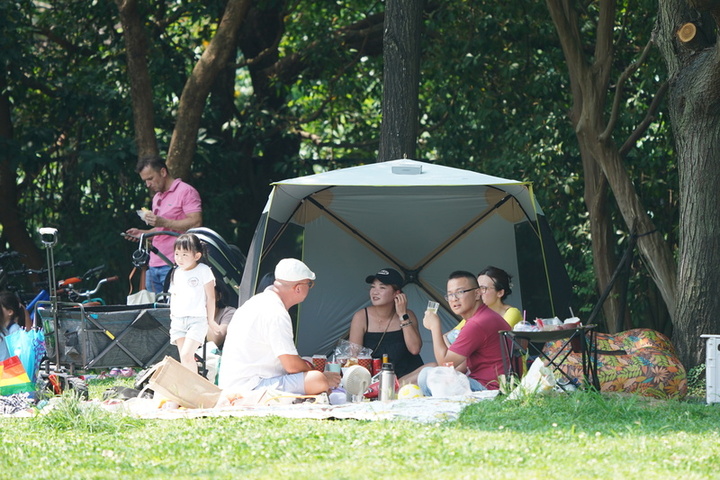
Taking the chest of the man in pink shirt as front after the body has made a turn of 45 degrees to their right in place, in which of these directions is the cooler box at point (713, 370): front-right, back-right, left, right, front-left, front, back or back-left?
back-left

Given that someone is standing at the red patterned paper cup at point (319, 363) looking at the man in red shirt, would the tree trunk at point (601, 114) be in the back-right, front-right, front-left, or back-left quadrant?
front-left

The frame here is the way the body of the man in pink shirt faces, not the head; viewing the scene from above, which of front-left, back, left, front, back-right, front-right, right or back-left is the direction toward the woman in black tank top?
left

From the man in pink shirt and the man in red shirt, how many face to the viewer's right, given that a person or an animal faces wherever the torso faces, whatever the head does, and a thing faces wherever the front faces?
0

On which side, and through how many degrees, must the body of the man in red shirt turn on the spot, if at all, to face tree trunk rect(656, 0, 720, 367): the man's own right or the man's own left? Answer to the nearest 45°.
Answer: approximately 135° to the man's own right

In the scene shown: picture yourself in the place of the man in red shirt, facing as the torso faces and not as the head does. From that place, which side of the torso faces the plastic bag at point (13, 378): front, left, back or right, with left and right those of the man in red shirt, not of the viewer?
front

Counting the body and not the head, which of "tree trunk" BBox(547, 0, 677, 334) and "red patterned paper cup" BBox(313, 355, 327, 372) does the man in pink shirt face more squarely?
the red patterned paper cup

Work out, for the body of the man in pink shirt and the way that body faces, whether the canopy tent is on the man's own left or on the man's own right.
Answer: on the man's own left

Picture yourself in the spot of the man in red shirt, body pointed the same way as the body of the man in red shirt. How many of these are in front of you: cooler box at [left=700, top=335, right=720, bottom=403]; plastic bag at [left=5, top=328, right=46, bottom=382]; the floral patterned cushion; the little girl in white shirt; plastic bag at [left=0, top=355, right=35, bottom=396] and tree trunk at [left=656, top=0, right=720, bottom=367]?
3

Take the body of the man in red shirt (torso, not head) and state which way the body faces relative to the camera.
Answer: to the viewer's left

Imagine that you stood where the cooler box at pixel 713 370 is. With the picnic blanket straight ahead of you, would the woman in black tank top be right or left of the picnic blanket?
right

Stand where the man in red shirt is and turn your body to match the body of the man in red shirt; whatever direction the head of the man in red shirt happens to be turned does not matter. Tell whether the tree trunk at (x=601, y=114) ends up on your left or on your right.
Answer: on your right

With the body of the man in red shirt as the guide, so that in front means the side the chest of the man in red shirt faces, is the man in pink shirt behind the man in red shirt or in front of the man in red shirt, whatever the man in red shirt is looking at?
in front

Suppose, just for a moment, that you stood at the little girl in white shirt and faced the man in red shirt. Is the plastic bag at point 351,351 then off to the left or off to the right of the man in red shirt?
left

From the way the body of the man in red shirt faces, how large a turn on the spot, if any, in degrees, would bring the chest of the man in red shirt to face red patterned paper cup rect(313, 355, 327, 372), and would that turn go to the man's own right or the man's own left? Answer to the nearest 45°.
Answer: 0° — they already face it
